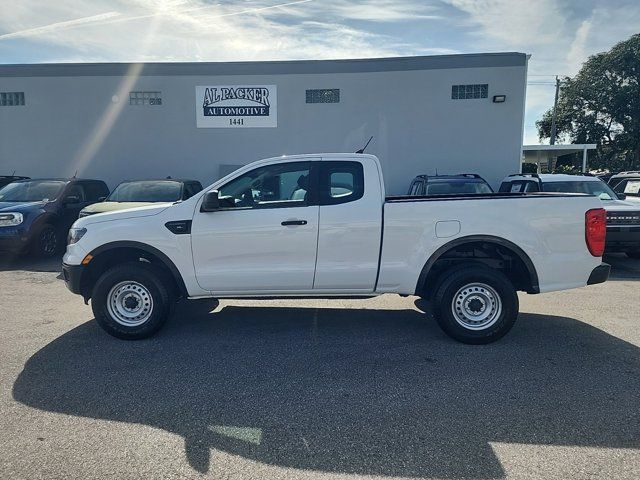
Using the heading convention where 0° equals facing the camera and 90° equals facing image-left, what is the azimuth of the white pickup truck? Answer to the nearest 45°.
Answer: approximately 90°

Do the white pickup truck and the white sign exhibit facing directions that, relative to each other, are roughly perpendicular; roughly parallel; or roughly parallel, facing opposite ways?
roughly perpendicular

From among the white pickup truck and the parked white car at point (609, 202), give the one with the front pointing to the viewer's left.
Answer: the white pickup truck

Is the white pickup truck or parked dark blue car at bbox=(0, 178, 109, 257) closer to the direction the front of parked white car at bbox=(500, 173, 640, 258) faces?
the white pickup truck

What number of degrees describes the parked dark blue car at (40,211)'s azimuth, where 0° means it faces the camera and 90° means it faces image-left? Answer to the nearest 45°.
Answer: approximately 45°

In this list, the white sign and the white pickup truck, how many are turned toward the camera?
1

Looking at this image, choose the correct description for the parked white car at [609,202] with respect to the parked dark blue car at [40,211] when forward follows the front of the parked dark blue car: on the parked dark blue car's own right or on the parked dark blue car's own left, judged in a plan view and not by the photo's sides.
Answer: on the parked dark blue car's own left
